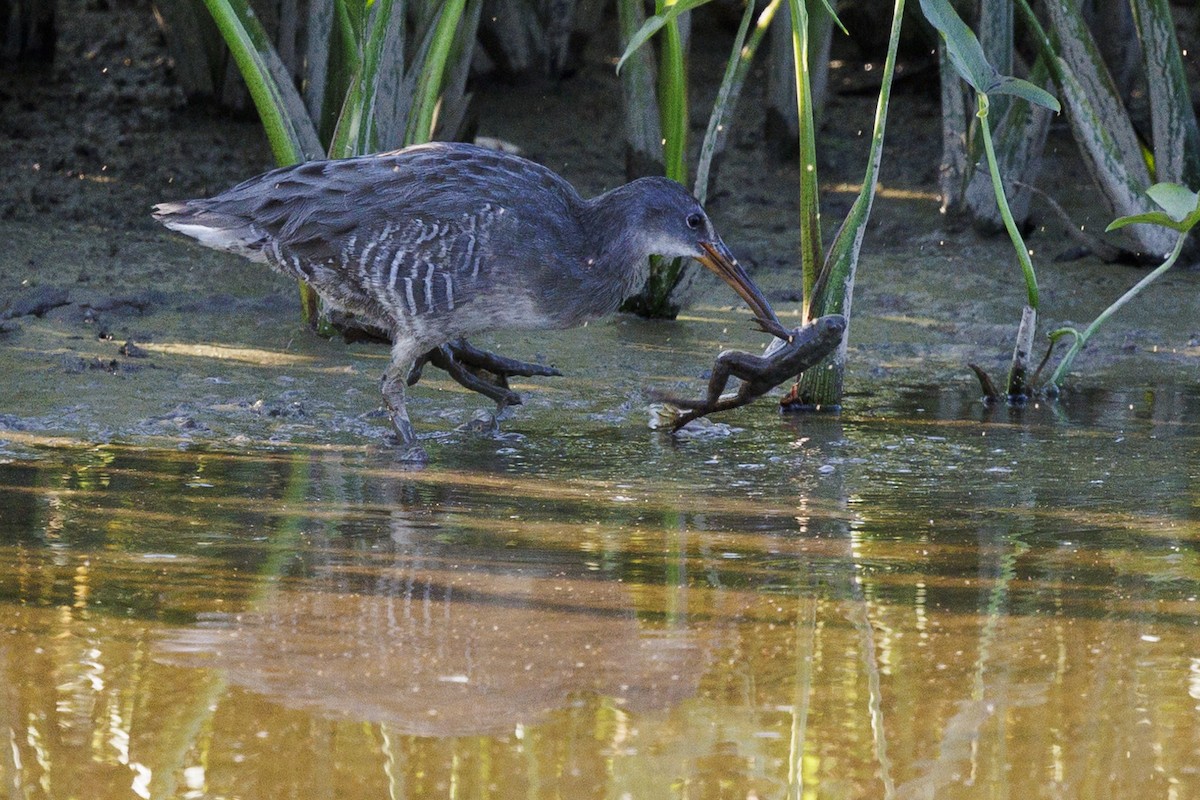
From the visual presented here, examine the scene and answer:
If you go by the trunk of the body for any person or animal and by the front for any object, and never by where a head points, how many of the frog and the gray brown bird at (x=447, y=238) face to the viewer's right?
2

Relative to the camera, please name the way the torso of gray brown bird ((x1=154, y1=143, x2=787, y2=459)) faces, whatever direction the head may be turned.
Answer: to the viewer's right

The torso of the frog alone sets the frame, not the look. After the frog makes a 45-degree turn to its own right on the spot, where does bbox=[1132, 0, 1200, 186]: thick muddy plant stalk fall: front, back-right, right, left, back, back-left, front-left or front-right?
left

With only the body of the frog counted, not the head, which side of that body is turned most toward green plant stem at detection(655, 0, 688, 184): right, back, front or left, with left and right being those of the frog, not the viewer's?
left

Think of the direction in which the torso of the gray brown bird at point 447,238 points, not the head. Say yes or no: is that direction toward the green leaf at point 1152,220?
yes

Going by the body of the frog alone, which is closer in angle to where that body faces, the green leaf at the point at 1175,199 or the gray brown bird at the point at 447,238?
the green leaf

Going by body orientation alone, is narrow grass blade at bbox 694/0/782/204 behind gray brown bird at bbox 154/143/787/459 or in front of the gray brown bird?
in front

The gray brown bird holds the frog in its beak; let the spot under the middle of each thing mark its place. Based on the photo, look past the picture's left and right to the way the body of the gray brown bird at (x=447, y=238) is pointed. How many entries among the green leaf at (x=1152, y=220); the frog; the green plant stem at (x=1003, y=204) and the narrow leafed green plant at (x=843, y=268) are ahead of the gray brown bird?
4

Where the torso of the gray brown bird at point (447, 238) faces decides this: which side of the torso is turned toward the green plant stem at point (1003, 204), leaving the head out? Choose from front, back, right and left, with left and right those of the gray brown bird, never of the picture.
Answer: front

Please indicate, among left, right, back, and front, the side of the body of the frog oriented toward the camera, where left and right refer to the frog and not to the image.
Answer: right

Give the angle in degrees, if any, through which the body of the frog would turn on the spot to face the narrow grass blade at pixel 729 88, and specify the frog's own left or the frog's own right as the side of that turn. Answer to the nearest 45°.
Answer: approximately 90° to the frog's own left
